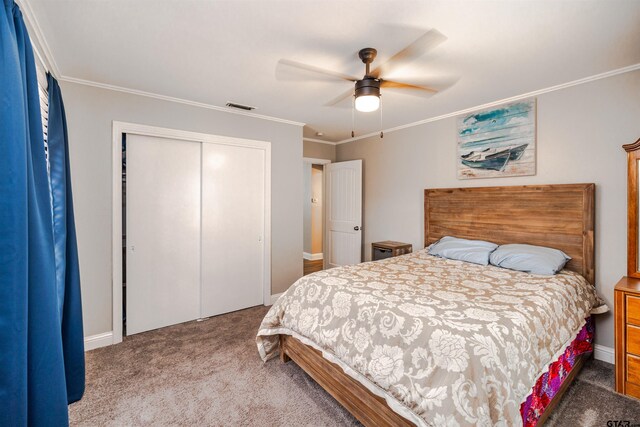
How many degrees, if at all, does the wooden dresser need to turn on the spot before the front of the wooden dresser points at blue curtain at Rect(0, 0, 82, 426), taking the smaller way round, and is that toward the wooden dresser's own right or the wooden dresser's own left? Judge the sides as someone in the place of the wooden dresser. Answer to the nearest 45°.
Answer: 0° — it already faces it

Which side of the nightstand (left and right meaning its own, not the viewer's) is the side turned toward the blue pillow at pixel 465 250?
left

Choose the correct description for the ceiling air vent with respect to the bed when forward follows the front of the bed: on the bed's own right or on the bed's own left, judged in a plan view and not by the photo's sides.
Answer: on the bed's own right

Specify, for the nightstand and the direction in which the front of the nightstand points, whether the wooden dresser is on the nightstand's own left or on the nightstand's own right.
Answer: on the nightstand's own left

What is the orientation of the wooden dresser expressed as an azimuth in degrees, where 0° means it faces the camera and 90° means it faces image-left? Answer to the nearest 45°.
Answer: approximately 45°
